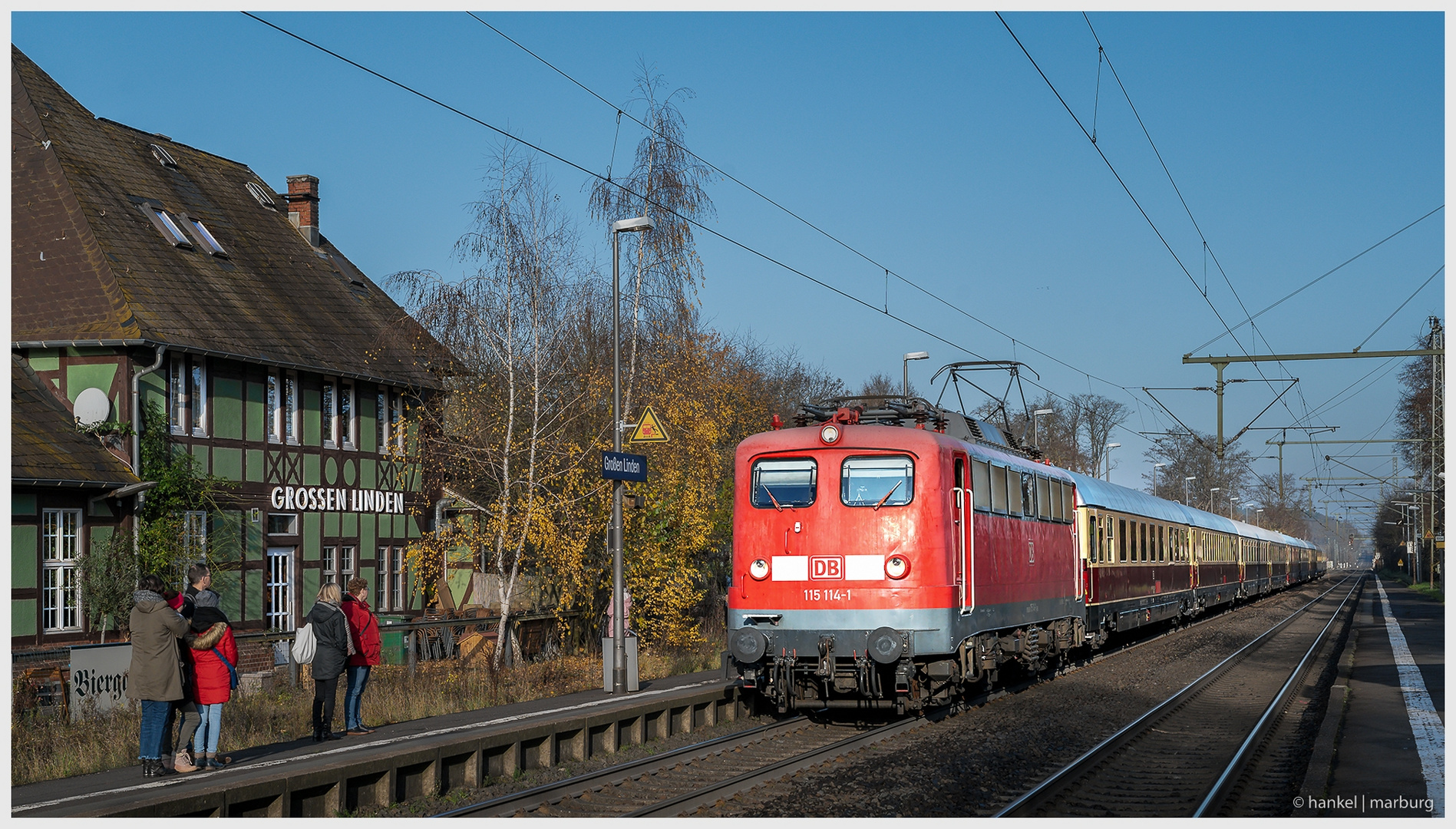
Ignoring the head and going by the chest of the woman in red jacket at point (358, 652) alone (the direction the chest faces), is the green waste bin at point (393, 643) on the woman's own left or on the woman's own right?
on the woman's own left

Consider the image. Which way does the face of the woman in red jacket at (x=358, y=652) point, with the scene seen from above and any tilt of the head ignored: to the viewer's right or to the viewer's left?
to the viewer's right

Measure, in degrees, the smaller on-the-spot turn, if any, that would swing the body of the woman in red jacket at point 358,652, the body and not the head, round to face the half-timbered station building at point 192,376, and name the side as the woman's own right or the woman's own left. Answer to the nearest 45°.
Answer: approximately 90° to the woman's own left

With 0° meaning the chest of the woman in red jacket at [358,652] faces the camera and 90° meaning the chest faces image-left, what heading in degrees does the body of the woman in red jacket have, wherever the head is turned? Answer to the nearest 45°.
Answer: approximately 270°

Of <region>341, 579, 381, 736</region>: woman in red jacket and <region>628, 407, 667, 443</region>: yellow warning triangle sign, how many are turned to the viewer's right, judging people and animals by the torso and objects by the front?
1

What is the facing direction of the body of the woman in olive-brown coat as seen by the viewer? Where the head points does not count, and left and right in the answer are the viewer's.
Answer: facing away from the viewer and to the right of the viewer

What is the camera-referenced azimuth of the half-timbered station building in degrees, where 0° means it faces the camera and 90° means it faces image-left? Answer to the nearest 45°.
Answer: approximately 315°
